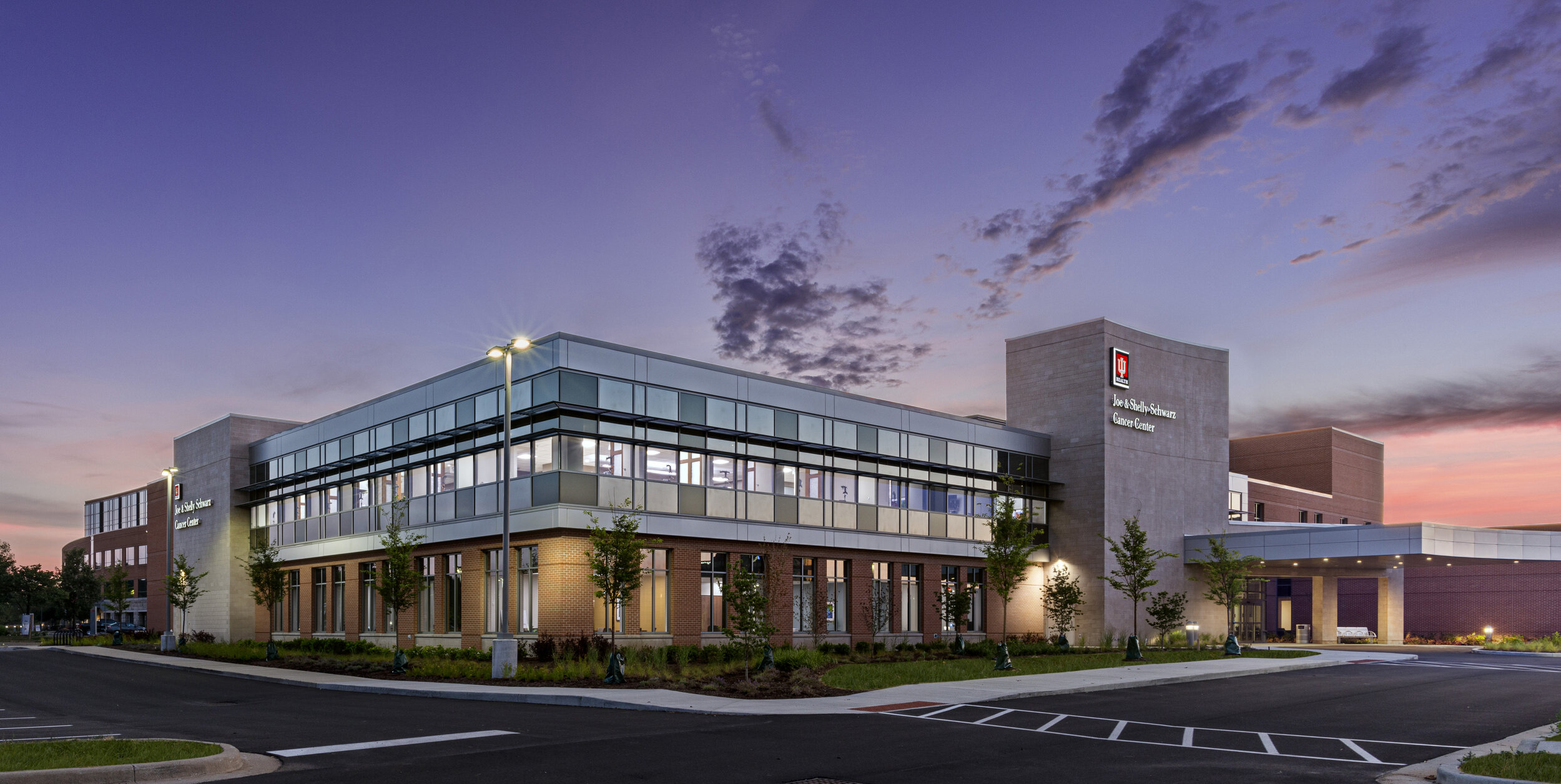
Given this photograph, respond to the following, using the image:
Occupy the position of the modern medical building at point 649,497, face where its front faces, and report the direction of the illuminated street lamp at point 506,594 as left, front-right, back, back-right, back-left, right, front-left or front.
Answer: front-right

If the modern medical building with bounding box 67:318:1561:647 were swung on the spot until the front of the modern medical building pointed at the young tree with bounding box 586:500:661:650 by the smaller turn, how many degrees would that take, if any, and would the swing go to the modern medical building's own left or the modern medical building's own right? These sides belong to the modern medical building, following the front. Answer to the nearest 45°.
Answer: approximately 45° to the modern medical building's own right

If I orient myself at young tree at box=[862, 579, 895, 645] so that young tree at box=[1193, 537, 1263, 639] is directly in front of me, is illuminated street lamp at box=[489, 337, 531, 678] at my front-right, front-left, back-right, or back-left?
back-right

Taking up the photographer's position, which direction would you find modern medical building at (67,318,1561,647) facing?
facing the viewer and to the right of the viewer
